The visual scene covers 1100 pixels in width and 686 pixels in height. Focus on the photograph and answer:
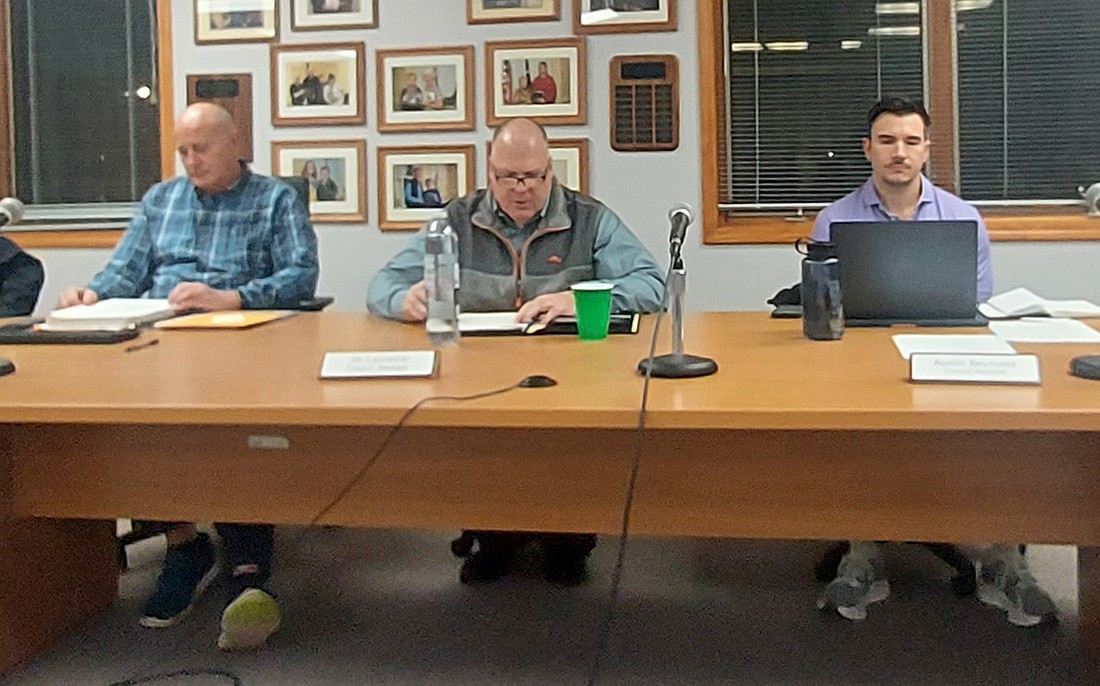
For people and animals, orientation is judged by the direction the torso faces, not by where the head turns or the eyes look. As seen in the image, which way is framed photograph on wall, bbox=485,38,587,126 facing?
toward the camera

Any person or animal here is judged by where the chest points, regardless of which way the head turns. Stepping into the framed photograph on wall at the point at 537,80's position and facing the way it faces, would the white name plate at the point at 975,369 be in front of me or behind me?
in front

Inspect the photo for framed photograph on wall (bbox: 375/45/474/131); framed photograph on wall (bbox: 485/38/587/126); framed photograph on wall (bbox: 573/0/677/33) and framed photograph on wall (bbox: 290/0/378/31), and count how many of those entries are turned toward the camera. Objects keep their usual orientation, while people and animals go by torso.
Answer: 4

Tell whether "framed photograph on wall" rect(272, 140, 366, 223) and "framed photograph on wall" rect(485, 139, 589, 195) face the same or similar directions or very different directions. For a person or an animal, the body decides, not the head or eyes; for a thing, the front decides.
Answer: same or similar directions

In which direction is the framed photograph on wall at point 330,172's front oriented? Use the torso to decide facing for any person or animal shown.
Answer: toward the camera

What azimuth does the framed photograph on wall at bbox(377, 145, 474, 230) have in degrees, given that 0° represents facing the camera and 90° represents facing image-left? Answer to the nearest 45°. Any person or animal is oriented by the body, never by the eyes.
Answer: approximately 0°

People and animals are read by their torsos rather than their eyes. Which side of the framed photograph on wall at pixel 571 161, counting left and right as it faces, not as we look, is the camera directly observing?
front

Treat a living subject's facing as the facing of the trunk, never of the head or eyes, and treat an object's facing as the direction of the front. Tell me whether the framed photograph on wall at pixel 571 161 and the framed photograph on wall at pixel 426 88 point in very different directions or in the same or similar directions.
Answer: same or similar directions

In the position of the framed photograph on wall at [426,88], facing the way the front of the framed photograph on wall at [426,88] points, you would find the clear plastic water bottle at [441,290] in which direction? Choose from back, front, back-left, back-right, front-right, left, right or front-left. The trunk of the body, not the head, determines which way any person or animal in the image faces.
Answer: front

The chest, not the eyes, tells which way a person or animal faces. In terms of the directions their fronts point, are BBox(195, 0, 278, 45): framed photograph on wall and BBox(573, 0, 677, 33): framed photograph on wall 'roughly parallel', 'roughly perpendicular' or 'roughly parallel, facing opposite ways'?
roughly parallel

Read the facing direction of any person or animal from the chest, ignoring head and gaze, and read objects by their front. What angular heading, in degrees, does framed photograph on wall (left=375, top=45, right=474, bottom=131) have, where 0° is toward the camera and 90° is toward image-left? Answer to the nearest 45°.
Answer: approximately 0°
